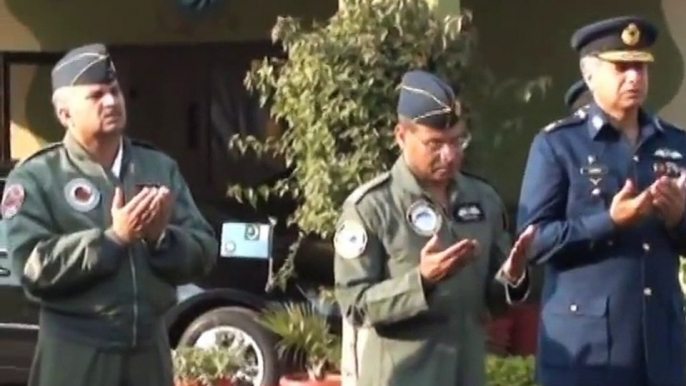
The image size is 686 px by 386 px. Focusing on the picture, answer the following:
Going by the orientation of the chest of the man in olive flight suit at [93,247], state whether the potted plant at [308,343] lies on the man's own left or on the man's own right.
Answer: on the man's own left

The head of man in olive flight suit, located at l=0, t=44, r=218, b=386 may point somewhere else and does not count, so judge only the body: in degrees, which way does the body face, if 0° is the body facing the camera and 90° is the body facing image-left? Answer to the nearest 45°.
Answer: approximately 315°

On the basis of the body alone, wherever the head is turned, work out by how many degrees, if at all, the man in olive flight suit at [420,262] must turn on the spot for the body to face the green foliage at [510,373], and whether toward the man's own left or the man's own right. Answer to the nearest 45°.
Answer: approximately 135° to the man's own left

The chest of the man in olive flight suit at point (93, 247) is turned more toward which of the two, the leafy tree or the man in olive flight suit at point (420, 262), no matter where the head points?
the man in olive flight suit

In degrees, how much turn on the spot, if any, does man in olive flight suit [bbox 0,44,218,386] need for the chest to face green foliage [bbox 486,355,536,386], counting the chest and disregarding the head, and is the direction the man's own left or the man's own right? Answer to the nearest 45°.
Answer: approximately 90° to the man's own left

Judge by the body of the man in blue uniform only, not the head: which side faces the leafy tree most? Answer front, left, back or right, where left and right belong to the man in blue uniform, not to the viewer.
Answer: back

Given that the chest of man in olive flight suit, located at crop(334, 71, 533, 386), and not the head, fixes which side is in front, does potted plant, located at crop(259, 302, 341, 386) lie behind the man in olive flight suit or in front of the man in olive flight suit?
behind

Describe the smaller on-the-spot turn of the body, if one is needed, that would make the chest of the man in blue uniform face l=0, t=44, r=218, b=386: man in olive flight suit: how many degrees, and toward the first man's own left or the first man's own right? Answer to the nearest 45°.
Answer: approximately 135° to the first man's own right

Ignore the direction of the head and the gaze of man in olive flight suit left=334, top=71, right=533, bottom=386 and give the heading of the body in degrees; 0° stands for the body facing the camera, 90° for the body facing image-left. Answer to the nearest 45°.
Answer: approximately 315°
